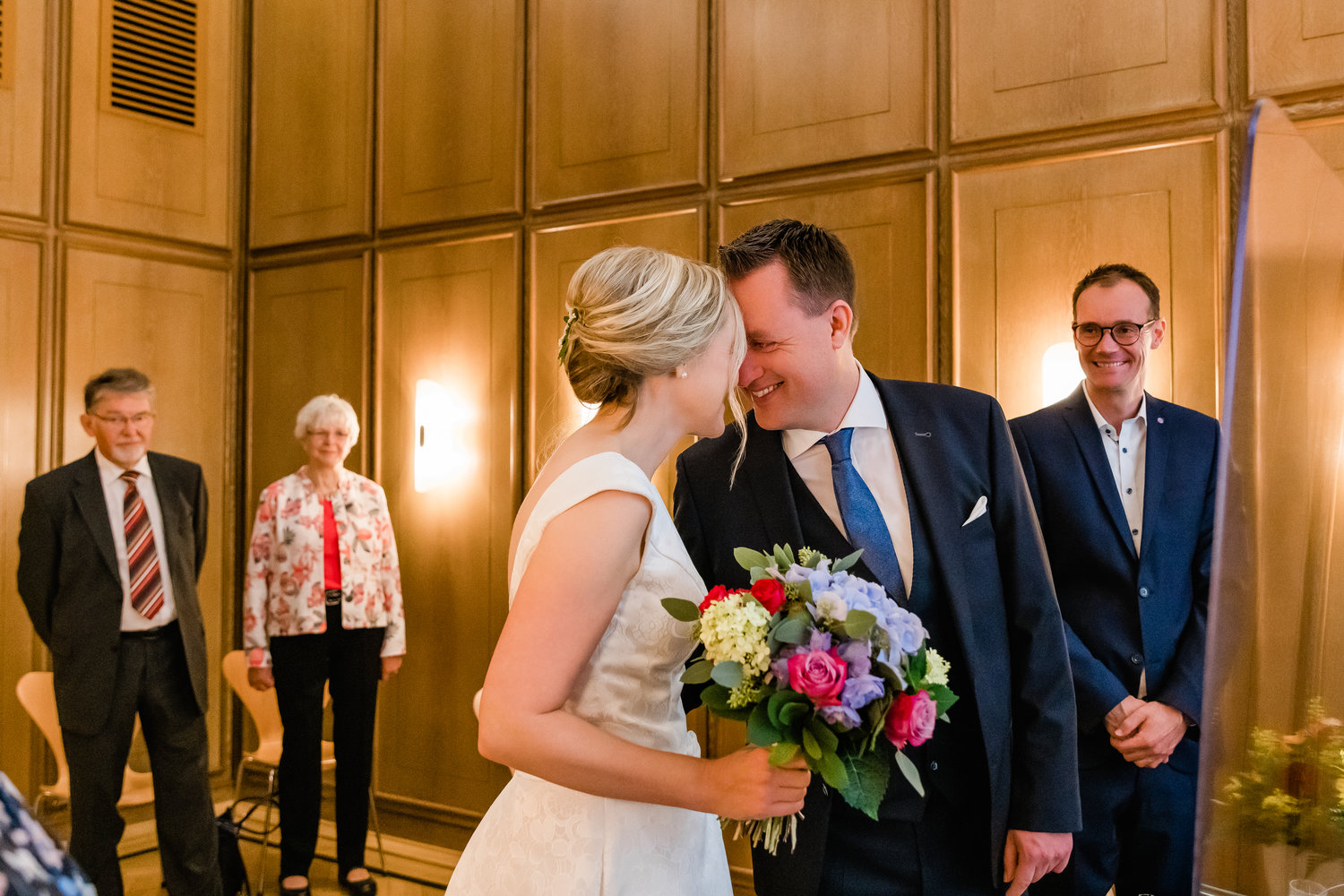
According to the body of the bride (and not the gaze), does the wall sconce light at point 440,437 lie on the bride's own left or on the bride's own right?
on the bride's own left

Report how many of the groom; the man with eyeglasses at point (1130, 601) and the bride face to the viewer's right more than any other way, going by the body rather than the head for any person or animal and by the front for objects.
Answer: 1

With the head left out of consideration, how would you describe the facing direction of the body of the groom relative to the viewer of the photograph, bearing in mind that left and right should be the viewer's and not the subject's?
facing the viewer and to the left of the viewer

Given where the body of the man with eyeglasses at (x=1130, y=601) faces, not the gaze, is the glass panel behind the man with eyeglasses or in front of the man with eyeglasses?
in front

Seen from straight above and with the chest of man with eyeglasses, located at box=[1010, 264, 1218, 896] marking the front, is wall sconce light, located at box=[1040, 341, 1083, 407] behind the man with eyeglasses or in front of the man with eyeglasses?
behind

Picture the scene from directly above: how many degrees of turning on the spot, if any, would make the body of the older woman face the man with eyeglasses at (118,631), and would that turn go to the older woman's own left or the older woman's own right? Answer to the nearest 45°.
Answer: approximately 90° to the older woman's own right

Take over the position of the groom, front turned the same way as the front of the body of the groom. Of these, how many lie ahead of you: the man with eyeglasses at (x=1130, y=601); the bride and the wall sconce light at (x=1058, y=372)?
1

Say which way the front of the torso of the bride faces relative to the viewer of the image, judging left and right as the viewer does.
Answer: facing to the right of the viewer

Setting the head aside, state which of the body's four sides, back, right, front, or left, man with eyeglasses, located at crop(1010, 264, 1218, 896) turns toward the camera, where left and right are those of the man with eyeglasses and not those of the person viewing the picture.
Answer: front

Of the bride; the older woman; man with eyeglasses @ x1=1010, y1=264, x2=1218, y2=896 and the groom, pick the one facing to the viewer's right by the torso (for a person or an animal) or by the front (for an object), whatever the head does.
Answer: the bride

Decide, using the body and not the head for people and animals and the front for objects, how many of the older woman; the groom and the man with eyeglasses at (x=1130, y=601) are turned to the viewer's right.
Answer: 0

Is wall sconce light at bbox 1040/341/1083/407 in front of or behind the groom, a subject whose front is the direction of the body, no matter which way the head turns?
behind

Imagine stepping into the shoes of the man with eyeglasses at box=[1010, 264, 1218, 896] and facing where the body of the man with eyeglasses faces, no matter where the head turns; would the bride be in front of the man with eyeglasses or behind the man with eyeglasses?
in front

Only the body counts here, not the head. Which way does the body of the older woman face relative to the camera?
toward the camera

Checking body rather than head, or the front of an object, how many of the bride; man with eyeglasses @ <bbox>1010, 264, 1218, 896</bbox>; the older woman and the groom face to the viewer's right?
1

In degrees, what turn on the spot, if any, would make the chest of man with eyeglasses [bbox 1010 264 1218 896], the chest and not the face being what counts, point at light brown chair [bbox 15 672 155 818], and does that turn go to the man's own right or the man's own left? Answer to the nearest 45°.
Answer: approximately 90° to the man's own right
